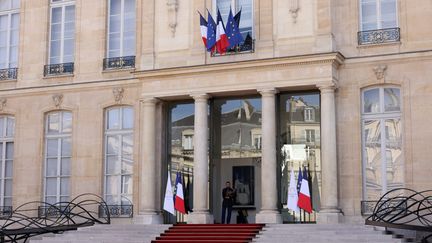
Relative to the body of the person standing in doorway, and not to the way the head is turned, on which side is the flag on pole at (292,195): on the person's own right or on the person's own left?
on the person's own left

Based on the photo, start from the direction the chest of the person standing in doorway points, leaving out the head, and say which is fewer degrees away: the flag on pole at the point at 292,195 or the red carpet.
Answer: the red carpet

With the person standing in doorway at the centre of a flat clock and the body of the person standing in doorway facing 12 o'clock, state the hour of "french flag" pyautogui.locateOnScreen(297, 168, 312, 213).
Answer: The french flag is roughly at 10 o'clock from the person standing in doorway.

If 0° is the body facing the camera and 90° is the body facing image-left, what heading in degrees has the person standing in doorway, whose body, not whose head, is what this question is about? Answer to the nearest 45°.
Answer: approximately 0°

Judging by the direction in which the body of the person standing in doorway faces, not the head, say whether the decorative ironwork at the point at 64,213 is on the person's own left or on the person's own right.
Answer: on the person's own right

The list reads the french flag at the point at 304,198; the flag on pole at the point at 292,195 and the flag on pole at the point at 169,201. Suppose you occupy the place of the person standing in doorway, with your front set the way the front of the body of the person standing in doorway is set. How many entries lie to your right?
1

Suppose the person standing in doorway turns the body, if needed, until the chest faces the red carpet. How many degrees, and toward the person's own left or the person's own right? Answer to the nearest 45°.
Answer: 0° — they already face it
